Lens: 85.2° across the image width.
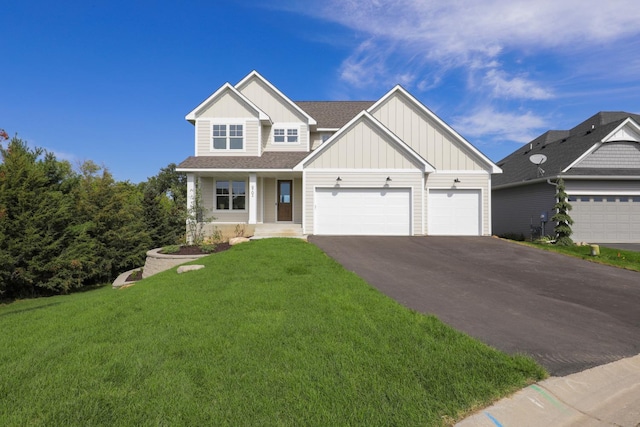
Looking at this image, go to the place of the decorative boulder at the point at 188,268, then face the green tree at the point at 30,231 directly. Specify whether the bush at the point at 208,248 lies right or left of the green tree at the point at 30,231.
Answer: right

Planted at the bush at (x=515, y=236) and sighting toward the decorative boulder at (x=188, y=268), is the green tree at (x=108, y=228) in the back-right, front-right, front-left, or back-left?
front-right

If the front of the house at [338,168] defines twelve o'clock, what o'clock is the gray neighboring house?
The gray neighboring house is roughly at 9 o'clock from the house.

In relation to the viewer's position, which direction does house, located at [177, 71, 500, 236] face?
facing the viewer

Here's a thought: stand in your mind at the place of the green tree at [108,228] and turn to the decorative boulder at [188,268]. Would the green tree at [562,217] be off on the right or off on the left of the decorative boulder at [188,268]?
left

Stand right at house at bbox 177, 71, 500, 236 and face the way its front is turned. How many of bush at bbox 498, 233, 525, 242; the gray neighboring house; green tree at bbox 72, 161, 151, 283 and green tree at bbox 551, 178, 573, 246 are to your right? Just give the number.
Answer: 1

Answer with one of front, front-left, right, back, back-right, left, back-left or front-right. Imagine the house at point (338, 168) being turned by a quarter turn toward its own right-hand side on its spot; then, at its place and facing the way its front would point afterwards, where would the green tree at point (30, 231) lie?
front

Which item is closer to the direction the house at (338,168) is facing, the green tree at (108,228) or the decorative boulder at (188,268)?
the decorative boulder

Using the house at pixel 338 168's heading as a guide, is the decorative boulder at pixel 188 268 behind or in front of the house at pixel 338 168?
in front

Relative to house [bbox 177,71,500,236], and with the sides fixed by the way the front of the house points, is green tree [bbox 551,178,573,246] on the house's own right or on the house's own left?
on the house's own left

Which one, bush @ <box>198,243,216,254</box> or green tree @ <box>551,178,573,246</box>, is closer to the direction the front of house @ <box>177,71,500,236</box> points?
the bush

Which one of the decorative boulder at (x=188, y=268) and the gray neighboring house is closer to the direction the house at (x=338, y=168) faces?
the decorative boulder

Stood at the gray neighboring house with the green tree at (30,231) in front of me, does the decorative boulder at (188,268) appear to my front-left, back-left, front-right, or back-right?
front-left
